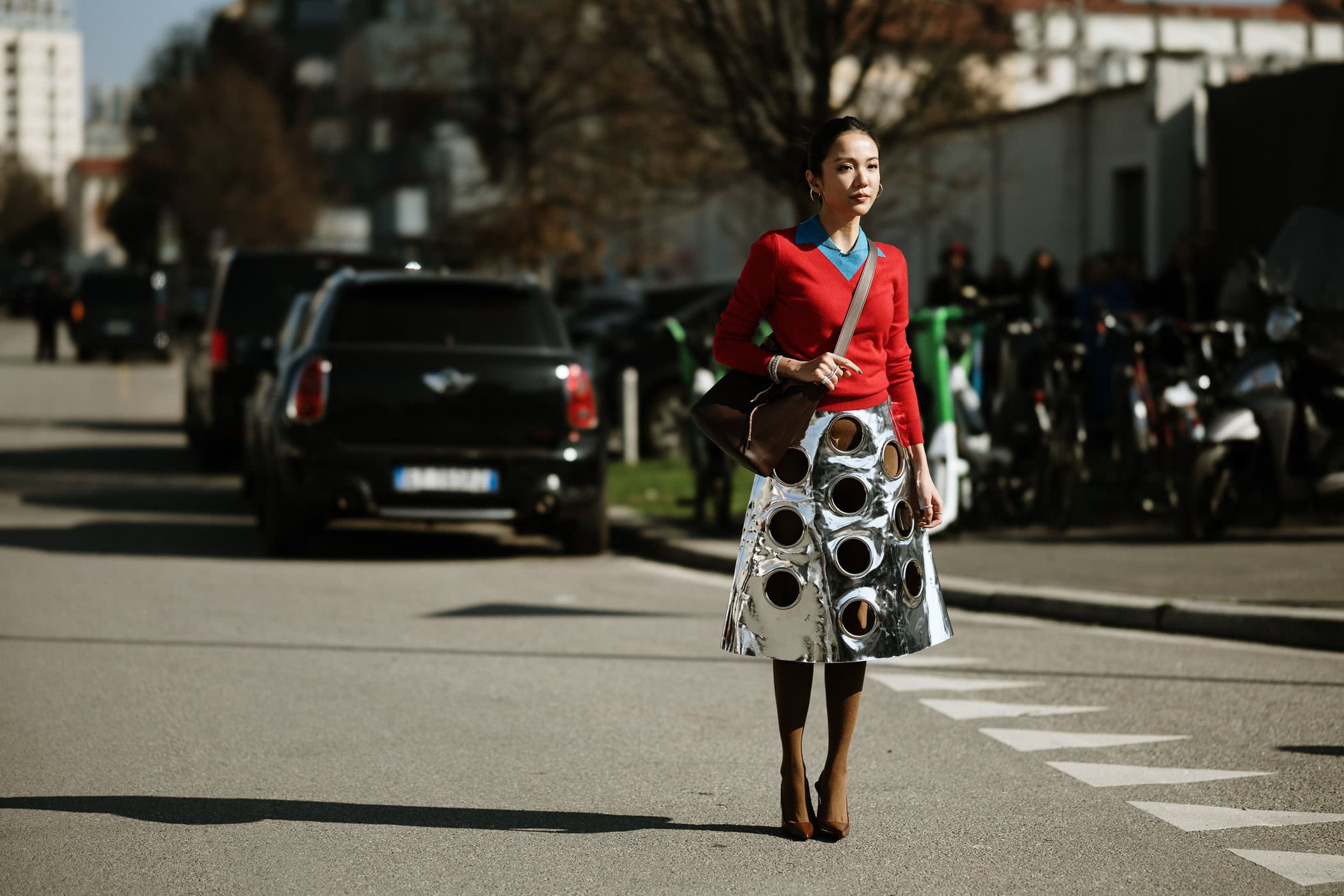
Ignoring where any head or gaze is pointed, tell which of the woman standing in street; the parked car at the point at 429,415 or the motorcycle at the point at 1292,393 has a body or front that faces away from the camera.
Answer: the parked car

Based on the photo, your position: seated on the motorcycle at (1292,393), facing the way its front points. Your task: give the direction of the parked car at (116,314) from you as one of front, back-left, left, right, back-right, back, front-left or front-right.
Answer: right

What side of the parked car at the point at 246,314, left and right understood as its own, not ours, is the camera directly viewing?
back

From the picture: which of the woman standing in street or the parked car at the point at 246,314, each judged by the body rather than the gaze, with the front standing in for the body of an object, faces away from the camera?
the parked car

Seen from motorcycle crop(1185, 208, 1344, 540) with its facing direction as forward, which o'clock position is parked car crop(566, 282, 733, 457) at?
The parked car is roughly at 3 o'clock from the motorcycle.

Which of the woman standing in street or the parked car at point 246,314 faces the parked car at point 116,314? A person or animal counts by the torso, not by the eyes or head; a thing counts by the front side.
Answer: the parked car at point 246,314

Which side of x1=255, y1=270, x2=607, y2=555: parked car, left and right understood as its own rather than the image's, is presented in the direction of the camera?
back

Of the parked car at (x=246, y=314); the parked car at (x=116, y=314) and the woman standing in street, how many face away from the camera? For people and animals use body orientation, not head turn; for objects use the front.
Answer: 2

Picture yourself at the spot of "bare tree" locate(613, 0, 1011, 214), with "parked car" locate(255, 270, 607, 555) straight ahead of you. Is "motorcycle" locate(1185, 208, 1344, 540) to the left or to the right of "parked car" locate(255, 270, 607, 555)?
left

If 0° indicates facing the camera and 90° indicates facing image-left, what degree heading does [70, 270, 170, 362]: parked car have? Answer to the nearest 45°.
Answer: approximately 180°

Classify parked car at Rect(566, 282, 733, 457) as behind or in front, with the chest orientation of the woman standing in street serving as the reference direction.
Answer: behind
